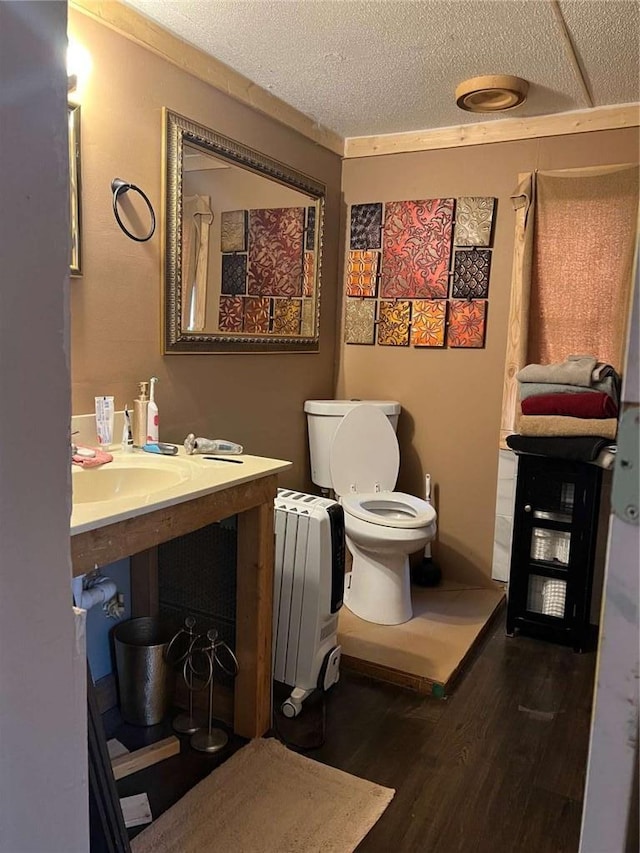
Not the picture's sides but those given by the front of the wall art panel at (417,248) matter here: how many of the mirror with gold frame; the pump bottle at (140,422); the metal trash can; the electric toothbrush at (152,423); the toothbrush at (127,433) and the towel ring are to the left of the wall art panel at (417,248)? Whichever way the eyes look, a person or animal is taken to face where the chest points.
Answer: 0

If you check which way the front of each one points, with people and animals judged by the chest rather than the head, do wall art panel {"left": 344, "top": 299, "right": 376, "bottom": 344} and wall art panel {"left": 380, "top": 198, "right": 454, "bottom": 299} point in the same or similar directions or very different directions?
same or similar directions

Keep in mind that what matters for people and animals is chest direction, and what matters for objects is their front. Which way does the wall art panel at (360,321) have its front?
toward the camera

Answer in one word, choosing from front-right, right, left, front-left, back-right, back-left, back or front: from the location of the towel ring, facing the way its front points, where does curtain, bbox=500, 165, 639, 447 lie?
front-left

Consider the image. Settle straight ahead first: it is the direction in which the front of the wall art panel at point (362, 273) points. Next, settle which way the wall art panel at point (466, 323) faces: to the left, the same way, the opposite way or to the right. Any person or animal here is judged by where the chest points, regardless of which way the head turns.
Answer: the same way

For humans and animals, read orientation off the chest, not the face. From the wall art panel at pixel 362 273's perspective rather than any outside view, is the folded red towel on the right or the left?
on its left

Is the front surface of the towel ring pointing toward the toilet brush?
no

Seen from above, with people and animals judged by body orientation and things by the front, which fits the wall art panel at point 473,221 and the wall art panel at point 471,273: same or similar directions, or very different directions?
same or similar directions

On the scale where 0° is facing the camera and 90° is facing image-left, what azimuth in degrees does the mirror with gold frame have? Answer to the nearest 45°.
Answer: approximately 315°

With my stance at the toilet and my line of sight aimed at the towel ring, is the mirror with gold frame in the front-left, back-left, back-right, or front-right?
front-right

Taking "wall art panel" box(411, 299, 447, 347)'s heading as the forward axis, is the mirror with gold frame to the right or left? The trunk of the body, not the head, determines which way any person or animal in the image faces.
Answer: on its right

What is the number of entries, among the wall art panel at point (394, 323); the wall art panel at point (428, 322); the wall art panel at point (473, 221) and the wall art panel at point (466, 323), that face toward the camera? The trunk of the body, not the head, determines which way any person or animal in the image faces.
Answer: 4

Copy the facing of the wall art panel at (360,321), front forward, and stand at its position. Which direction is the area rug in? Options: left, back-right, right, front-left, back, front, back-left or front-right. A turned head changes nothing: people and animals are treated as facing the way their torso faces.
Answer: front

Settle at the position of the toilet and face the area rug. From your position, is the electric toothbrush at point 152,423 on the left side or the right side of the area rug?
right

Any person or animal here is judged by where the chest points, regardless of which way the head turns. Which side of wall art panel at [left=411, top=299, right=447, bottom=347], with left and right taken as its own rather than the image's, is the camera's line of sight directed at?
front

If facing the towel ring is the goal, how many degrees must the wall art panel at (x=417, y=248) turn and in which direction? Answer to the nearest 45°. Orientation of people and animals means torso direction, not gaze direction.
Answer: approximately 45° to its right
